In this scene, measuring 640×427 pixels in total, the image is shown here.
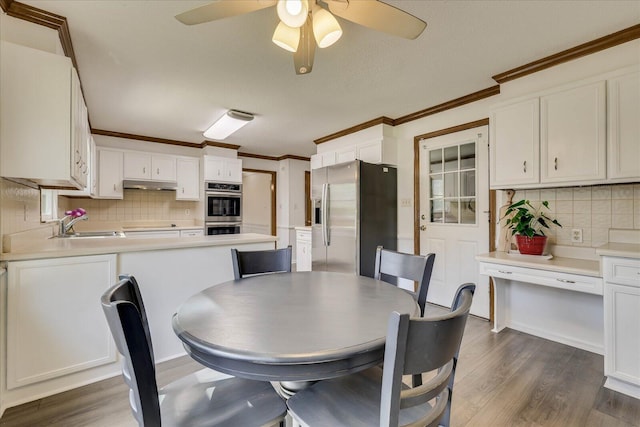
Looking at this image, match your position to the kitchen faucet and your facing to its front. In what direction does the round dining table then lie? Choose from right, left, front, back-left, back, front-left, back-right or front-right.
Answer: right

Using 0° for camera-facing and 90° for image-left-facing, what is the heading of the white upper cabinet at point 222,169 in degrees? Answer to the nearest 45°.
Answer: approximately 0°

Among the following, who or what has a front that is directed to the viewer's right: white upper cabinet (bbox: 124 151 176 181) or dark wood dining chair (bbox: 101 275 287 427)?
the dark wood dining chair

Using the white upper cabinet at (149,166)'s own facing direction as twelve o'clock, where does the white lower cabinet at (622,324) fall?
The white lower cabinet is roughly at 11 o'clock from the white upper cabinet.

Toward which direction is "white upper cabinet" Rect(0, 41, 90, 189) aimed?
to the viewer's right

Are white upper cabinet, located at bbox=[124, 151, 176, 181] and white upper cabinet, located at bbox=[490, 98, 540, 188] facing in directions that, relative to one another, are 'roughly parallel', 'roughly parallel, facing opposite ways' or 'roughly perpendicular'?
roughly perpendicular

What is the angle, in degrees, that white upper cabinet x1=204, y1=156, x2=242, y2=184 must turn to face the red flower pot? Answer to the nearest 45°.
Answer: approximately 45° to its left

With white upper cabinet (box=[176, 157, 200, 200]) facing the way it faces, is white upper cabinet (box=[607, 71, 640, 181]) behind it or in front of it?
in front

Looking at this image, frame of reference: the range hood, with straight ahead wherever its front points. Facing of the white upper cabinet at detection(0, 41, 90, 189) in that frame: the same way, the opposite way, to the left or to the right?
to the left

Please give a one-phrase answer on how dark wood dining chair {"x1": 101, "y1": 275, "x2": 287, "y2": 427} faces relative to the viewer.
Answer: facing to the right of the viewer

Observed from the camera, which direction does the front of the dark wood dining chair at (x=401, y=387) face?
facing away from the viewer and to the left of the viewer

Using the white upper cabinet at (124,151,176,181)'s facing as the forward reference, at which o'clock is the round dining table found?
The round dining table is roughly at 12 o'clock from the white upper cabinet.

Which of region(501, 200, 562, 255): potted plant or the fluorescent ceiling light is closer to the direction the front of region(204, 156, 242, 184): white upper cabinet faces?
the fluorescent ceiling light

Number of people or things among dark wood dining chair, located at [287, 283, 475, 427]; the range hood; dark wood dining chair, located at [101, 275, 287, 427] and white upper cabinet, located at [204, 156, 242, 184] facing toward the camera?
2

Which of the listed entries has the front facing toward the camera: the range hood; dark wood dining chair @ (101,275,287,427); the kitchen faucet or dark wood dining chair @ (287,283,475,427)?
the range hood

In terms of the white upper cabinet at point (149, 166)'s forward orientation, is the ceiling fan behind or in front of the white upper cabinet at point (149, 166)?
in front

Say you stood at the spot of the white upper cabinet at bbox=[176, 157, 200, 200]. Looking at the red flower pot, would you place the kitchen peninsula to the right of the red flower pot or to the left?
right
